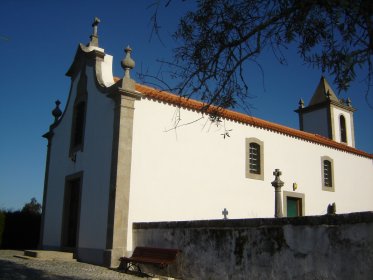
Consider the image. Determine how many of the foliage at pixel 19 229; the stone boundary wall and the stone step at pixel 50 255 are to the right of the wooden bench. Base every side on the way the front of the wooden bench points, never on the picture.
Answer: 2

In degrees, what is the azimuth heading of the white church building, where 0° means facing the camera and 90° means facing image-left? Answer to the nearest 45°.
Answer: approximately 45°

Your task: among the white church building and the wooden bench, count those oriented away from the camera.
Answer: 0

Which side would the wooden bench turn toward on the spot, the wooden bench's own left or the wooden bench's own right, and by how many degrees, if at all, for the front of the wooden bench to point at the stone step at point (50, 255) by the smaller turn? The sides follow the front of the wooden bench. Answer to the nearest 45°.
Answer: approximately 90° to the wooden bench's own right

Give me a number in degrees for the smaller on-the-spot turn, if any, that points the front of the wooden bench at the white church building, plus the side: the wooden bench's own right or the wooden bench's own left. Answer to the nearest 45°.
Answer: approximately 135° to the wooden bench's own right

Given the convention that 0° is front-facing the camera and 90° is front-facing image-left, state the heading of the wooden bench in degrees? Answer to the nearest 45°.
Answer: approximately 45°
